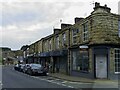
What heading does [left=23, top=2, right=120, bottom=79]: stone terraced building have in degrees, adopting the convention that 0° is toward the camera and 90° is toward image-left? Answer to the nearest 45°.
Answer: approximately 45°
